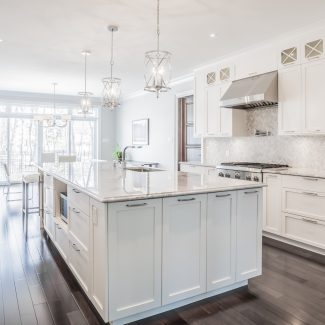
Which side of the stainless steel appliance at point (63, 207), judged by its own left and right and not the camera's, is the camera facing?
left

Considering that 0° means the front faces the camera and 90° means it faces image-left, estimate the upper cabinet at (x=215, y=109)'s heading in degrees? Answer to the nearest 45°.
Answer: approximately 45°

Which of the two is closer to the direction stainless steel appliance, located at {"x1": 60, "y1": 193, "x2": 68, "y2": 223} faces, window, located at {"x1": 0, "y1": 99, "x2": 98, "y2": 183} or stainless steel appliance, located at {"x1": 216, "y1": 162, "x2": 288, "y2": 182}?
the window

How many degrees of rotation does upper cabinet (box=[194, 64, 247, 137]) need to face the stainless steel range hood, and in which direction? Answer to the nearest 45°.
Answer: approximately 90° to its left

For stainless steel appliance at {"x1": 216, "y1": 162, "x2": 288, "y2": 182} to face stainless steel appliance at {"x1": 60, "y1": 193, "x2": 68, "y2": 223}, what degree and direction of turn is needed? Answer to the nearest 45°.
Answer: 0° — it already faces it

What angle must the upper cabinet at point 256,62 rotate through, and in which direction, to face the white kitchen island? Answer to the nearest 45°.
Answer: approximately 45° to its left
